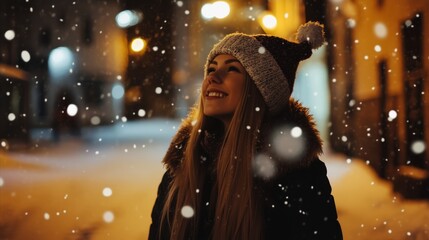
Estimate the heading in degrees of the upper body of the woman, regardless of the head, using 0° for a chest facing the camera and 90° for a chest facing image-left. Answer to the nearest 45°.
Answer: approximately 45°

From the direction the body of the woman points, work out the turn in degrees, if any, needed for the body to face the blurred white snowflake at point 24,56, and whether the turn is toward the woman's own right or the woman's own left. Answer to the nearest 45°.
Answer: approximately 90° to the woman's own right

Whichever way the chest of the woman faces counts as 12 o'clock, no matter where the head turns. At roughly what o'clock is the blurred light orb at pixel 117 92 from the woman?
The blurred light orb is roughly at 4 o'clock from the woman.

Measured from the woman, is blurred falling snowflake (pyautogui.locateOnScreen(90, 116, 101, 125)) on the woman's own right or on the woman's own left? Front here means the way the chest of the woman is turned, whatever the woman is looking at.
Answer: on the woman's own right

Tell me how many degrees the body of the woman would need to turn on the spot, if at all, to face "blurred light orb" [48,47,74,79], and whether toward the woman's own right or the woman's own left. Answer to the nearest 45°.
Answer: approximately 90° to the woman's own right
